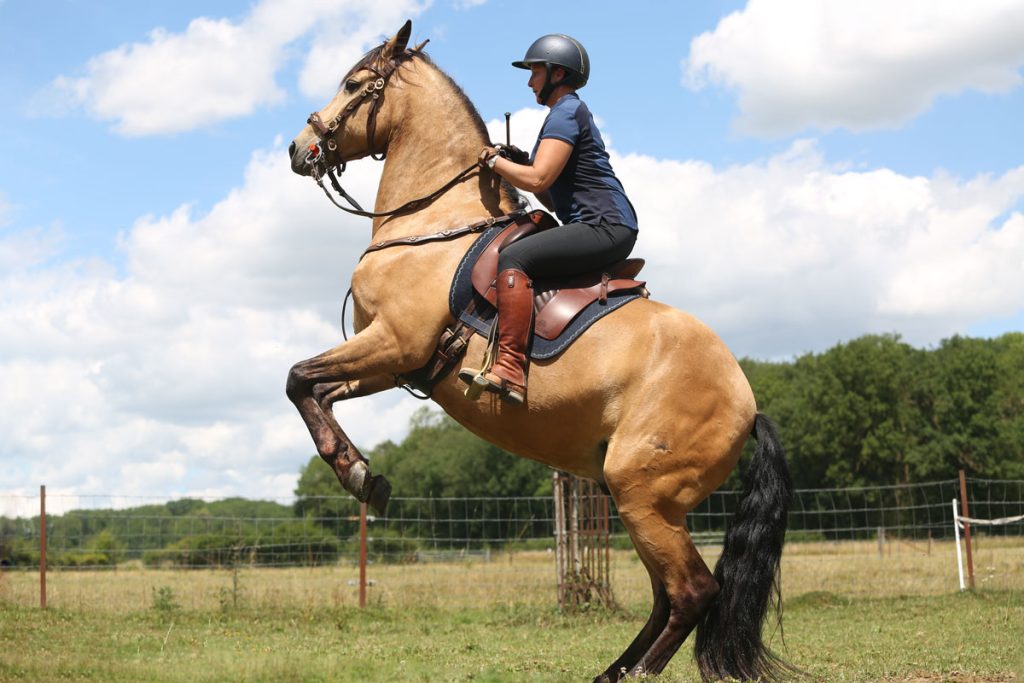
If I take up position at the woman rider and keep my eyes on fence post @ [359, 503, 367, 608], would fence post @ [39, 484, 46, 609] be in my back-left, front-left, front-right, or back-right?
front-left

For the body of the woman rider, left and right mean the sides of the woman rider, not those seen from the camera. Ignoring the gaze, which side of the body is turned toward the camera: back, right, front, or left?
left

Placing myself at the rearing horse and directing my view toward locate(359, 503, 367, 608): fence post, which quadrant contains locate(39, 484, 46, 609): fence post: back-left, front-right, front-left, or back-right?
front-left

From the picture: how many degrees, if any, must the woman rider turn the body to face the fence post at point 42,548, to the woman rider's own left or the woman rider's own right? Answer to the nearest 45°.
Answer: approximately 45° to the woman rider's own right

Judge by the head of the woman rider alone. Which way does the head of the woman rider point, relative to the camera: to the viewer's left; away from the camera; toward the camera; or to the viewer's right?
to the viewer's left

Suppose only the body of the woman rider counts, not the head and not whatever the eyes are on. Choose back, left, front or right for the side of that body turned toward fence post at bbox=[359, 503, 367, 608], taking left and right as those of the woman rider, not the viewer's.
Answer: right
